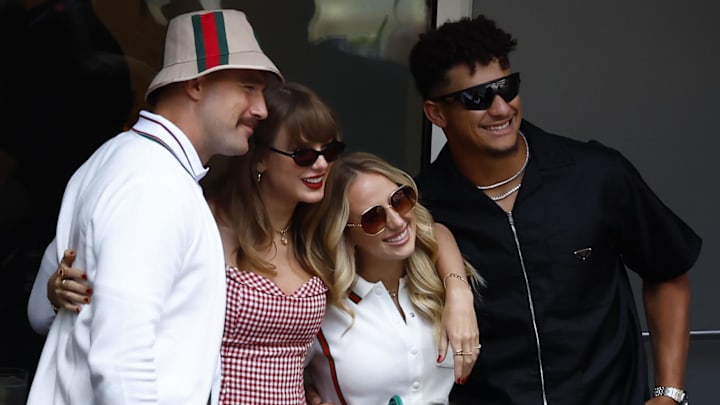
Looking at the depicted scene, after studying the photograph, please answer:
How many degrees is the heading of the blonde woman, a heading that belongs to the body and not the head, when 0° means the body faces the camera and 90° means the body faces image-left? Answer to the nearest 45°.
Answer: approximately 315°

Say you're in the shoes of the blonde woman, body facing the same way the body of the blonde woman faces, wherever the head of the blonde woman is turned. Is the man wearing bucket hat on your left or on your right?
on your right

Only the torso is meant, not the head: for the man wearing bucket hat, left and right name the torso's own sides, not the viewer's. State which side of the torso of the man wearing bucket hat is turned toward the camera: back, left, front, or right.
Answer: right
